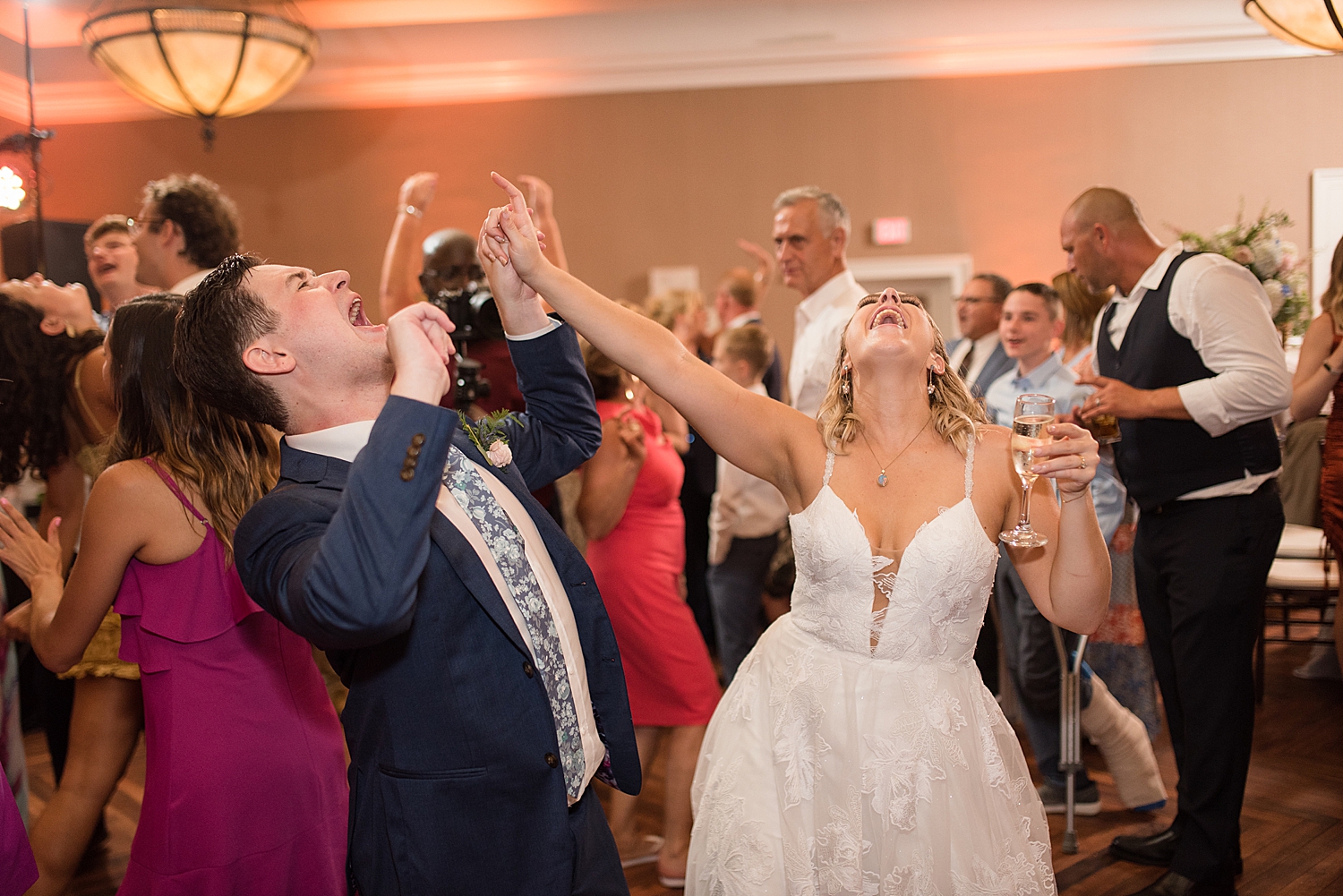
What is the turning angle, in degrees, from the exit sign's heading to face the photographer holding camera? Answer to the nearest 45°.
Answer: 0° — it already faces them

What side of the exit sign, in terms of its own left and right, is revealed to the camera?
front

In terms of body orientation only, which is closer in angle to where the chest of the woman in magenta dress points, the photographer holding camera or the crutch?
the photographer holding camera

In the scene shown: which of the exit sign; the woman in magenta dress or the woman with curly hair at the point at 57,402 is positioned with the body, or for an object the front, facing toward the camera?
the exit sign

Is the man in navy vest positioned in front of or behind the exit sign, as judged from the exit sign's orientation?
in front

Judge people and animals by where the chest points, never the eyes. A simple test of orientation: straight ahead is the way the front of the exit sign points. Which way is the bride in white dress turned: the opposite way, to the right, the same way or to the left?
the same way

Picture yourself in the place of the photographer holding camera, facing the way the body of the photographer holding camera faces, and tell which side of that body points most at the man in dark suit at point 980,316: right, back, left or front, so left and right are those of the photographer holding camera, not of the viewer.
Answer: left

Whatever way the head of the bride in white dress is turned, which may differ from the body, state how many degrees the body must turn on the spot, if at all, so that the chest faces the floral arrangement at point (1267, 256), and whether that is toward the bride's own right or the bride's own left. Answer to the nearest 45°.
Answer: approximately 135° to the bride's own left

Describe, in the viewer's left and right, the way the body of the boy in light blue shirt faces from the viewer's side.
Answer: facing the viewer and to the left of the viewer

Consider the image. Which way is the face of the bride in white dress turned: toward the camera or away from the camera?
toward the camera

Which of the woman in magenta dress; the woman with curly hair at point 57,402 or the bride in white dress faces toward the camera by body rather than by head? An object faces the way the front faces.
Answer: the bride in white dress

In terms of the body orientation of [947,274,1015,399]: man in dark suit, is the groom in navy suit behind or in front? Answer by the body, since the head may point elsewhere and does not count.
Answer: in front
